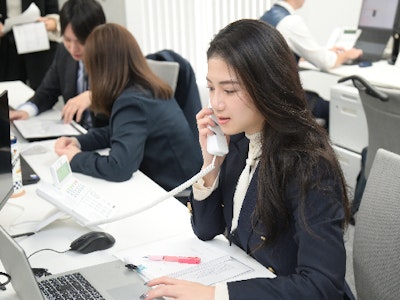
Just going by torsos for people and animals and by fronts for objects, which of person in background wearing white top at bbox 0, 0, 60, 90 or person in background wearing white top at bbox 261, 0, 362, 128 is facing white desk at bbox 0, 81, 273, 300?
person in background wearing white top at bbox 0, 0, 60, 90

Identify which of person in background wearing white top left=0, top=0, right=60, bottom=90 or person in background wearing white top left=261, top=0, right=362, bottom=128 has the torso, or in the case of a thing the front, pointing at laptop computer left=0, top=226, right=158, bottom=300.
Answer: person in background wearing white top left=0, top=0, right=60, bottom=90

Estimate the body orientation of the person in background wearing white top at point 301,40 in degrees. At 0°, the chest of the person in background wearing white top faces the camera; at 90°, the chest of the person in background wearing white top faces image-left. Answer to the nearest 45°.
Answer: approximately 270°

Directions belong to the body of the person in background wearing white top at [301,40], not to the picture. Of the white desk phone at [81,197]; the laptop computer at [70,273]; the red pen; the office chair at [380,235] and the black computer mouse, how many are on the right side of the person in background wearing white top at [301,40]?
5

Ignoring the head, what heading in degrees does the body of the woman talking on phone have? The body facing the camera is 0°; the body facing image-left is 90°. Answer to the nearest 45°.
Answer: approximately 45°

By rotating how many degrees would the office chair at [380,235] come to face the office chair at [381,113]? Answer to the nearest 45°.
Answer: approximately 135° to its right

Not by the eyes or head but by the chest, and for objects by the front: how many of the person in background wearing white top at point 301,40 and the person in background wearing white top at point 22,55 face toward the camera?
1

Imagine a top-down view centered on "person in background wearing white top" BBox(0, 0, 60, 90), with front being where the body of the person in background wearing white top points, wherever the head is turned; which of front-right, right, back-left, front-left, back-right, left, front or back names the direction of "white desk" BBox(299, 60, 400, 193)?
front-left

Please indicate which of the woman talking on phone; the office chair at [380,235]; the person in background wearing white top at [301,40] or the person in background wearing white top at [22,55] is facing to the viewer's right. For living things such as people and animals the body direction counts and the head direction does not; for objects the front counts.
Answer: the person in background wearing white top at [301,40]

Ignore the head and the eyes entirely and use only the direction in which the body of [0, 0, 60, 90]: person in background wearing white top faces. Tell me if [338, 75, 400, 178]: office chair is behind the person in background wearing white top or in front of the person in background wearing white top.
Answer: in front

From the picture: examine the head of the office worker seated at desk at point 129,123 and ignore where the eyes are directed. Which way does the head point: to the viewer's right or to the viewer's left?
to the viewer's left

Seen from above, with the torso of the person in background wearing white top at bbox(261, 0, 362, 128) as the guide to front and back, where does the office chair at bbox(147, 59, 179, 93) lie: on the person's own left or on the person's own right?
on the person's own right

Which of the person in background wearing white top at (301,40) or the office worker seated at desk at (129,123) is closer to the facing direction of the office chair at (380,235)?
the office worker seated at desk
